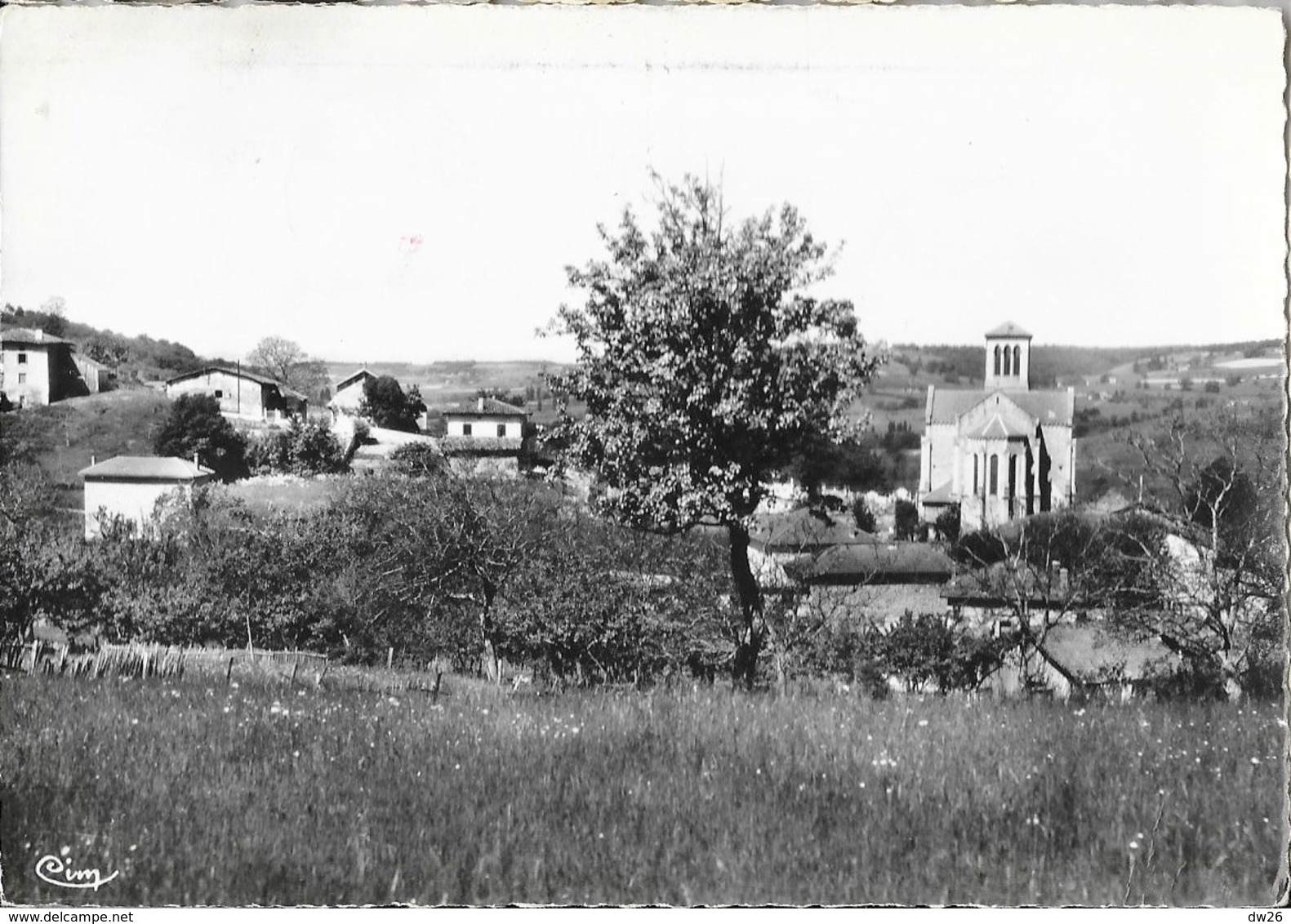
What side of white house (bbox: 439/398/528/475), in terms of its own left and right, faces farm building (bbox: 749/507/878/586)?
front

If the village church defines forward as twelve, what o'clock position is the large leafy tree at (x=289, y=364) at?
The large leafy tree is roughly at 8 o'clock from the village church.

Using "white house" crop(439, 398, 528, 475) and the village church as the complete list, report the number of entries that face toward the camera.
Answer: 1

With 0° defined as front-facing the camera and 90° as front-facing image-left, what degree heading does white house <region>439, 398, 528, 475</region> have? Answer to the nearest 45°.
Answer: approximately 0°

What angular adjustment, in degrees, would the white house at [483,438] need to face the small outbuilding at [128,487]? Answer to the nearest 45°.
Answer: approximately 90° to its right

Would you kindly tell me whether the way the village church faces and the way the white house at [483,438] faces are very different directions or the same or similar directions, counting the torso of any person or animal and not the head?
very different directions

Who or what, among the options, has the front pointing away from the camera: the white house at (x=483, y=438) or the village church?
the village church

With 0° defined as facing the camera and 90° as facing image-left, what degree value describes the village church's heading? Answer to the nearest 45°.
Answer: approximately 180°
